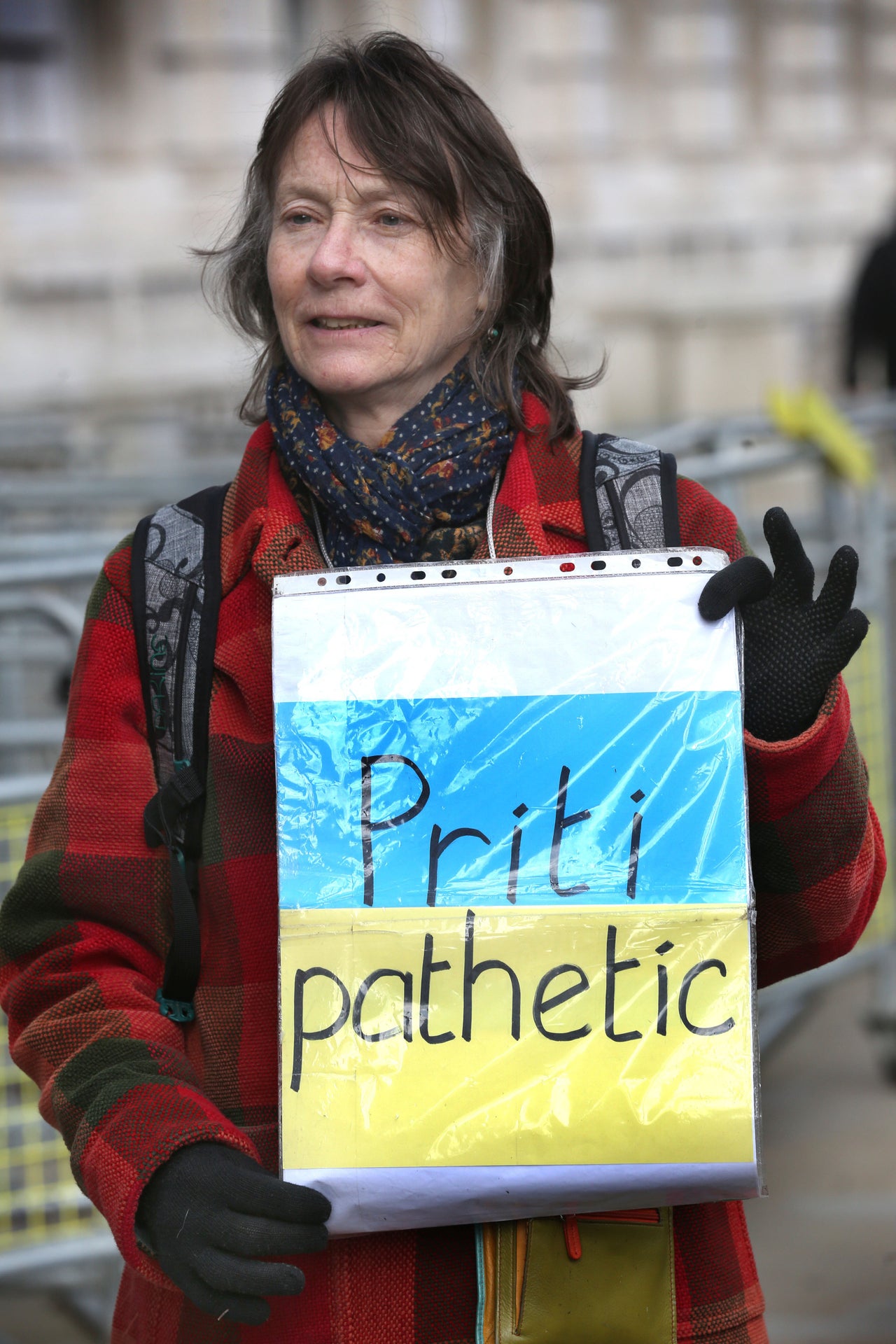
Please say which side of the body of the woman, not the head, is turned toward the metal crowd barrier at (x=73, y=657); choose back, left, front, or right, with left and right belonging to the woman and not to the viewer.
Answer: back

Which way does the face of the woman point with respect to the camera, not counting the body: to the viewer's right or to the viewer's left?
to the viewer's left

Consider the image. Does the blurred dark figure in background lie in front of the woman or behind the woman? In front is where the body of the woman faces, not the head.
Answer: behind

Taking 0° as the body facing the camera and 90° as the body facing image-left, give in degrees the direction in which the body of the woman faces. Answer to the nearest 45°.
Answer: approximately 0°
